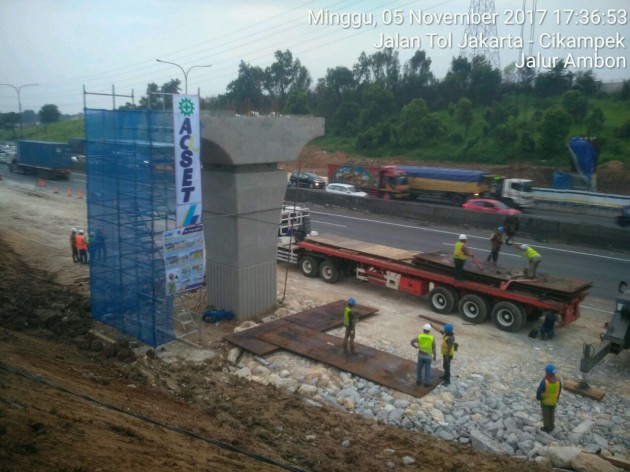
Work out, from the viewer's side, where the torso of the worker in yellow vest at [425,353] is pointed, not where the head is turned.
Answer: away from the camera

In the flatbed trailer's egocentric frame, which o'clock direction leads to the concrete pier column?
The concrete pier column is roughly at 10 o'clock from the flatbed trailer.

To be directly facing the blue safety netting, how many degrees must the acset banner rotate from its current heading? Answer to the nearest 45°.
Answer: approximately 135° to its right

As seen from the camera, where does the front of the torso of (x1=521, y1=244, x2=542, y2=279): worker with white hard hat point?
to the viewer's left

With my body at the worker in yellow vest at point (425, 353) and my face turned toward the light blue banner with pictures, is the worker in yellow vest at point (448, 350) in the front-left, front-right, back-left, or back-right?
back-right

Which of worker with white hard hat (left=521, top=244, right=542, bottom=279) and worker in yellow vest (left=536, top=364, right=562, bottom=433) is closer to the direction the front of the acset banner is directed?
the worker in yellow vest

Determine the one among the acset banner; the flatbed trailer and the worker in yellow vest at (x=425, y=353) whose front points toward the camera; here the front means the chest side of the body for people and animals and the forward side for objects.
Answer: the acset banner

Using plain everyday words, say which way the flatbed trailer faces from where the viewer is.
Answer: facing away from the viewer and to the left of the viewer

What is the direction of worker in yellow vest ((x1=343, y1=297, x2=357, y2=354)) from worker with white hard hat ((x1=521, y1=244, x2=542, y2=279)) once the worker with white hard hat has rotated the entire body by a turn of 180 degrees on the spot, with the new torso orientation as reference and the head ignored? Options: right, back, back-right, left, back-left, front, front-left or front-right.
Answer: back-right
